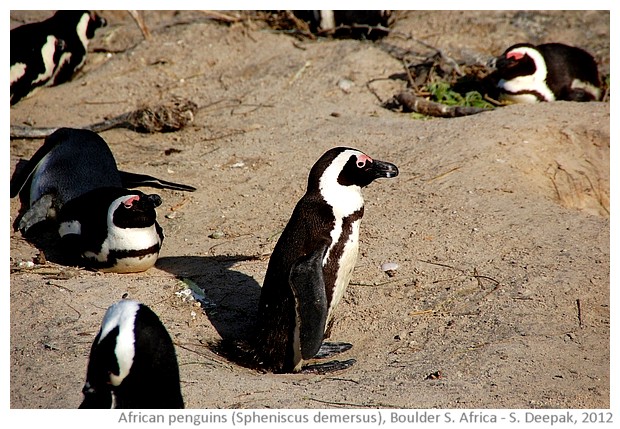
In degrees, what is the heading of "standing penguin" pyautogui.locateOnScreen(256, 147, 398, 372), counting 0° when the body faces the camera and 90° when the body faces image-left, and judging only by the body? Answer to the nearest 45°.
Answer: approximately 270°

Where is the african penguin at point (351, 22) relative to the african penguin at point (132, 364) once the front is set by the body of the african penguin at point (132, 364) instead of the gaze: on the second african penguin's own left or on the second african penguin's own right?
on the second african penguin's own right

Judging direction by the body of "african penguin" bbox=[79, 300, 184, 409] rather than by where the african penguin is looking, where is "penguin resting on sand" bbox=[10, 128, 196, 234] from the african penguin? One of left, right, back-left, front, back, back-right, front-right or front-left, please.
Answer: right

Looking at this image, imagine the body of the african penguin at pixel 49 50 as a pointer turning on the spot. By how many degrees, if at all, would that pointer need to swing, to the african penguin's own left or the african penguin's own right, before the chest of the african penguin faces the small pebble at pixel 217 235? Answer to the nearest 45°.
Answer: approximately 90° to the african penguin's own right

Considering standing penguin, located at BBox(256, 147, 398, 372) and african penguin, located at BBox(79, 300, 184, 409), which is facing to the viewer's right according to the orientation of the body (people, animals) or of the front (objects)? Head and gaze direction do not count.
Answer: the standing penguin

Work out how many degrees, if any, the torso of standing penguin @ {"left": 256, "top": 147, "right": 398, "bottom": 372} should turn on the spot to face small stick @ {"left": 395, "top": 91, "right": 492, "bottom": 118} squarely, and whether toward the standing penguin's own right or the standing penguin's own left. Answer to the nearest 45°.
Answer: approximately 90° to the standing penguin's own left

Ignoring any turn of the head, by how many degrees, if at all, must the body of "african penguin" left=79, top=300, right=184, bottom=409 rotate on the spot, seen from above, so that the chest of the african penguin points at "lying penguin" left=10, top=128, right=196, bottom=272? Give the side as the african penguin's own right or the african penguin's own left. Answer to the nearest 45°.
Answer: approximately 90° to the african penguin's own right

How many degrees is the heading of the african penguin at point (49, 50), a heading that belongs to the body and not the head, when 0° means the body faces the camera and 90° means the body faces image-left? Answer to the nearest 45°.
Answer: approximately 270°

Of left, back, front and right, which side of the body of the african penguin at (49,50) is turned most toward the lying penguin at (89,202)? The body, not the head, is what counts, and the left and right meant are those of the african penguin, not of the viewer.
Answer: right

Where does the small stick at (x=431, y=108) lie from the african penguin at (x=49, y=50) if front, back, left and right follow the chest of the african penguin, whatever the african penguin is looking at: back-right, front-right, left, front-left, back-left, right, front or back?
front-right
